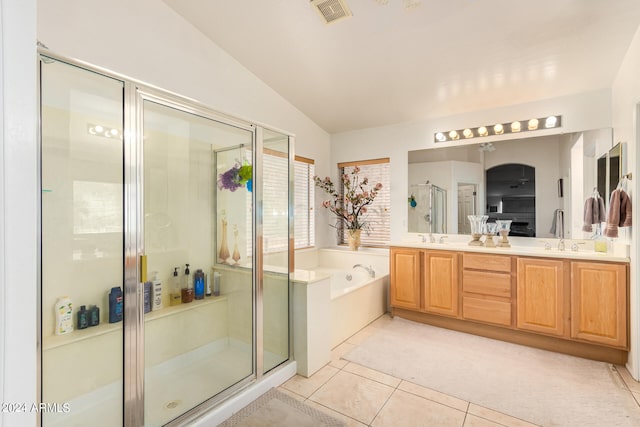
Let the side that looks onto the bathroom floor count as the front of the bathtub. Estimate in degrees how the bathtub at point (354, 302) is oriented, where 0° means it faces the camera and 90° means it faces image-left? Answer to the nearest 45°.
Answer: approximately 315°

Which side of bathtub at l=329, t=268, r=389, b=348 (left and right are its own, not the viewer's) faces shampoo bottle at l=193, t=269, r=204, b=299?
right

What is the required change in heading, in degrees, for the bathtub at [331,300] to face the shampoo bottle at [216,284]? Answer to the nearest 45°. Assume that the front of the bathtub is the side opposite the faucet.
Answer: approximately 90° to its right

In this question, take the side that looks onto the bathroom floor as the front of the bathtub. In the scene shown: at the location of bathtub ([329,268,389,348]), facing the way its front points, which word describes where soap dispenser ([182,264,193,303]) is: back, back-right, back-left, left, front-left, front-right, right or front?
right

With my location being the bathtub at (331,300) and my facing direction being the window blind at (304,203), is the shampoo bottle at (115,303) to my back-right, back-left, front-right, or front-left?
back-left

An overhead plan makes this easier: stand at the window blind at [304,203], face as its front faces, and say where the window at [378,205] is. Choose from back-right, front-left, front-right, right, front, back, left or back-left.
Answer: front-left

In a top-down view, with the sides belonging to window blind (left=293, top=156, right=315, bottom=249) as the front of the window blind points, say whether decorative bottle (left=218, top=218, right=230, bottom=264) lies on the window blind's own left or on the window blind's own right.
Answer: on the window blind's own right

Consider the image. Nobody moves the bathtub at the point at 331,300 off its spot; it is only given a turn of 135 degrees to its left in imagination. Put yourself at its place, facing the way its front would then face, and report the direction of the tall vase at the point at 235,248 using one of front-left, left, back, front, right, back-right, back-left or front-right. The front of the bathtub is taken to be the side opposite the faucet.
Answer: back-left

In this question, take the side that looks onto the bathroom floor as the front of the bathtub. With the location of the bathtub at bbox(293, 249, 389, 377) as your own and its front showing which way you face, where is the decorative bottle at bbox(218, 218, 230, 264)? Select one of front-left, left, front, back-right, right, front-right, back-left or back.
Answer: right
